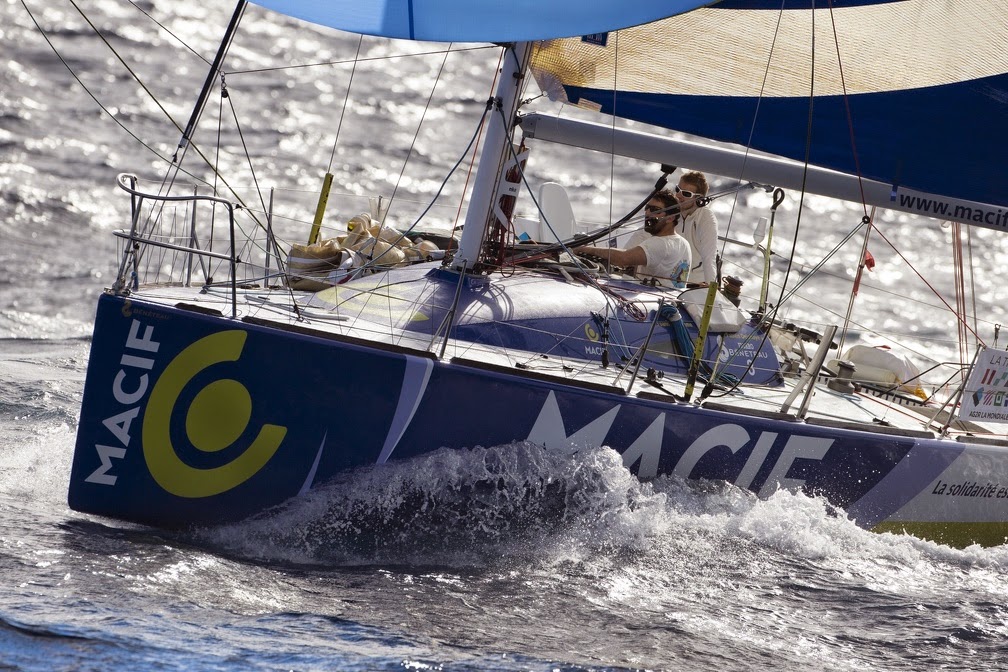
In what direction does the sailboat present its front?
to the viewer's left

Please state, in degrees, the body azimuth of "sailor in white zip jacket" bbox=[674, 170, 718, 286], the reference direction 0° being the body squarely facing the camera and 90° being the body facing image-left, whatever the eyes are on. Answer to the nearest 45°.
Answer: approximately 45°

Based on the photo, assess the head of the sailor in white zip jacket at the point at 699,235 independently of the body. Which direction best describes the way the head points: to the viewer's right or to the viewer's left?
to the viewer's left
